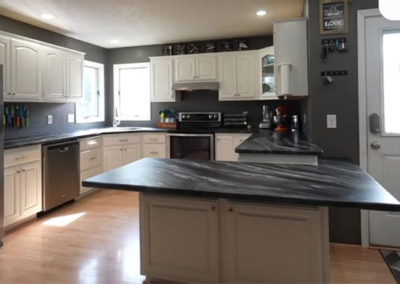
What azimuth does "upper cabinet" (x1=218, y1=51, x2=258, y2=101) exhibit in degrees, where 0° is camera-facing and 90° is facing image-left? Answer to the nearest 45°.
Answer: approximately 0°

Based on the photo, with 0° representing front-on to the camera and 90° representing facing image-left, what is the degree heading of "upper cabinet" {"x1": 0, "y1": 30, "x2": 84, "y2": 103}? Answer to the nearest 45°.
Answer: approximately 315°

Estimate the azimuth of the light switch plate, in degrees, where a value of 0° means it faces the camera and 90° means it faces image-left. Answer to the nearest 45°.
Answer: approximately 0°

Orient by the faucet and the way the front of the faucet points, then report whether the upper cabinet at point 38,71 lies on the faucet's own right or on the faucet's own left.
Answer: on the faucet's own right
